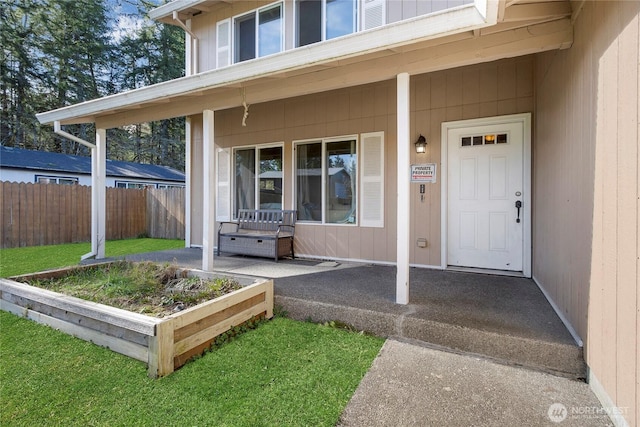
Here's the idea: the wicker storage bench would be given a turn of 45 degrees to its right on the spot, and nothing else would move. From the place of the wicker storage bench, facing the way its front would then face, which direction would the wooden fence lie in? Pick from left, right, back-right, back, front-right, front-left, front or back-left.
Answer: front-right

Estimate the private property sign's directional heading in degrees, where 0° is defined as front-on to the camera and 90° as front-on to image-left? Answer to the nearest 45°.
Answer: approximately 0°

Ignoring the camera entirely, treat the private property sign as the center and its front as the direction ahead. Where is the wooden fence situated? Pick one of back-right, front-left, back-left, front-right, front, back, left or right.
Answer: right

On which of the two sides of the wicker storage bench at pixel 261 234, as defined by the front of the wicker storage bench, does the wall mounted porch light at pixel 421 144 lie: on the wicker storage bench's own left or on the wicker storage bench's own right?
on the wicker storage bench's own left

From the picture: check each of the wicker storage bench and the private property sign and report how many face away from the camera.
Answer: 0

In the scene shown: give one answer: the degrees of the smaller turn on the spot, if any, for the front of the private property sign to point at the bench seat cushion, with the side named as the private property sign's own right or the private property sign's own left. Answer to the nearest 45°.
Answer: approximately 90° to the private property sign's own right

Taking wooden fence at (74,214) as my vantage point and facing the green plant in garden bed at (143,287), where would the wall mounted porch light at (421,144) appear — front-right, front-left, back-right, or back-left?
front-left

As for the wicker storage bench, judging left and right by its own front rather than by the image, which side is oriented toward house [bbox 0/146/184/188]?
right

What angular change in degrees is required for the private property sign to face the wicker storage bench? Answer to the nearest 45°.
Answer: approximately 90° to its right

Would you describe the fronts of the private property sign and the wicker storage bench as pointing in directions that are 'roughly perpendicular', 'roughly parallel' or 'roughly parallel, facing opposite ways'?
roughly parallel

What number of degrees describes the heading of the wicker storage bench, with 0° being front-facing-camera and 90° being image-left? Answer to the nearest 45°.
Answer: approximately 45°

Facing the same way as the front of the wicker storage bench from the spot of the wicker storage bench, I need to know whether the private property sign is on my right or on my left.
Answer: on my left

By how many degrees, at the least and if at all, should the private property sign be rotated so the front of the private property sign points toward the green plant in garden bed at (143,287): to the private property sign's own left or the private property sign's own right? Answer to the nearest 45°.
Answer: approximately 45° to the private property sign's own right
